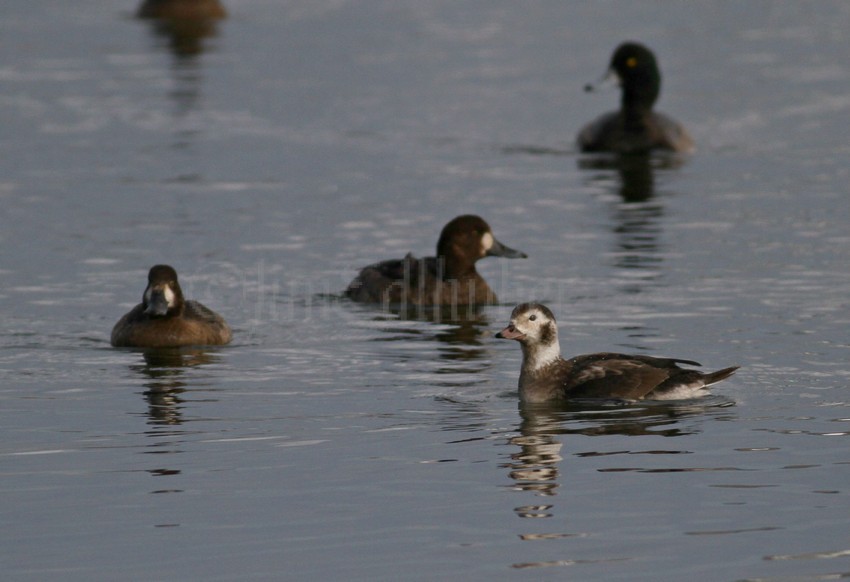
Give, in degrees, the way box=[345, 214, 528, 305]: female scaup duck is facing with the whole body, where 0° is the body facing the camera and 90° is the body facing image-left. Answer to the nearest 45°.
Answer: approximately 270°

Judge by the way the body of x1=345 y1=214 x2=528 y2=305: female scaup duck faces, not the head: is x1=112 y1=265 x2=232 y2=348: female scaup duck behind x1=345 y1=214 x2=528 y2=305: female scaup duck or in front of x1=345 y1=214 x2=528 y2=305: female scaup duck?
behind

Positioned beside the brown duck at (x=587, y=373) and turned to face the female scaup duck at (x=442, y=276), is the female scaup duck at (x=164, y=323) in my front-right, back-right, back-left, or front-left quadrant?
front-left

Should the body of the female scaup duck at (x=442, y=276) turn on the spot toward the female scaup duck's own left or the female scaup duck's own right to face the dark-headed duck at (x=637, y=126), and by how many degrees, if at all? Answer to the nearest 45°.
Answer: approximately 90° to the female scaup duck's own left

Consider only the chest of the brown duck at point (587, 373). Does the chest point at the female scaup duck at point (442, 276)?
no

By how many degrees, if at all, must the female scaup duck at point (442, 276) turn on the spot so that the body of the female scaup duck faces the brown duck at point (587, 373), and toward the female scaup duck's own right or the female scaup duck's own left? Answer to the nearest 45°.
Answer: approximately 90° to the female scaup duck's own right

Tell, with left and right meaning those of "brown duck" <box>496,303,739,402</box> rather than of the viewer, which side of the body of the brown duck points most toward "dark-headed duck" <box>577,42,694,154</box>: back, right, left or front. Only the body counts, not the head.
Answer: right

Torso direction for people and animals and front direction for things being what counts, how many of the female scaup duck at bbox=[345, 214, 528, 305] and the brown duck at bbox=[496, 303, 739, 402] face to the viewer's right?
1

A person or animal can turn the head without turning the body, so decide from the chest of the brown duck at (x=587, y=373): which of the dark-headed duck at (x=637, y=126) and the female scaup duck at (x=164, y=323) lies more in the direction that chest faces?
the female scaup duck

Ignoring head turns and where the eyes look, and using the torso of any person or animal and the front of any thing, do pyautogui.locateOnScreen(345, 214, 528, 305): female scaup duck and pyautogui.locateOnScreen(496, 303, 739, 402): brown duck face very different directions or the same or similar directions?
very different directions

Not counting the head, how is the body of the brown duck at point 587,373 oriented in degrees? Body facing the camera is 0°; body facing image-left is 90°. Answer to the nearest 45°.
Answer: approximately 90°
